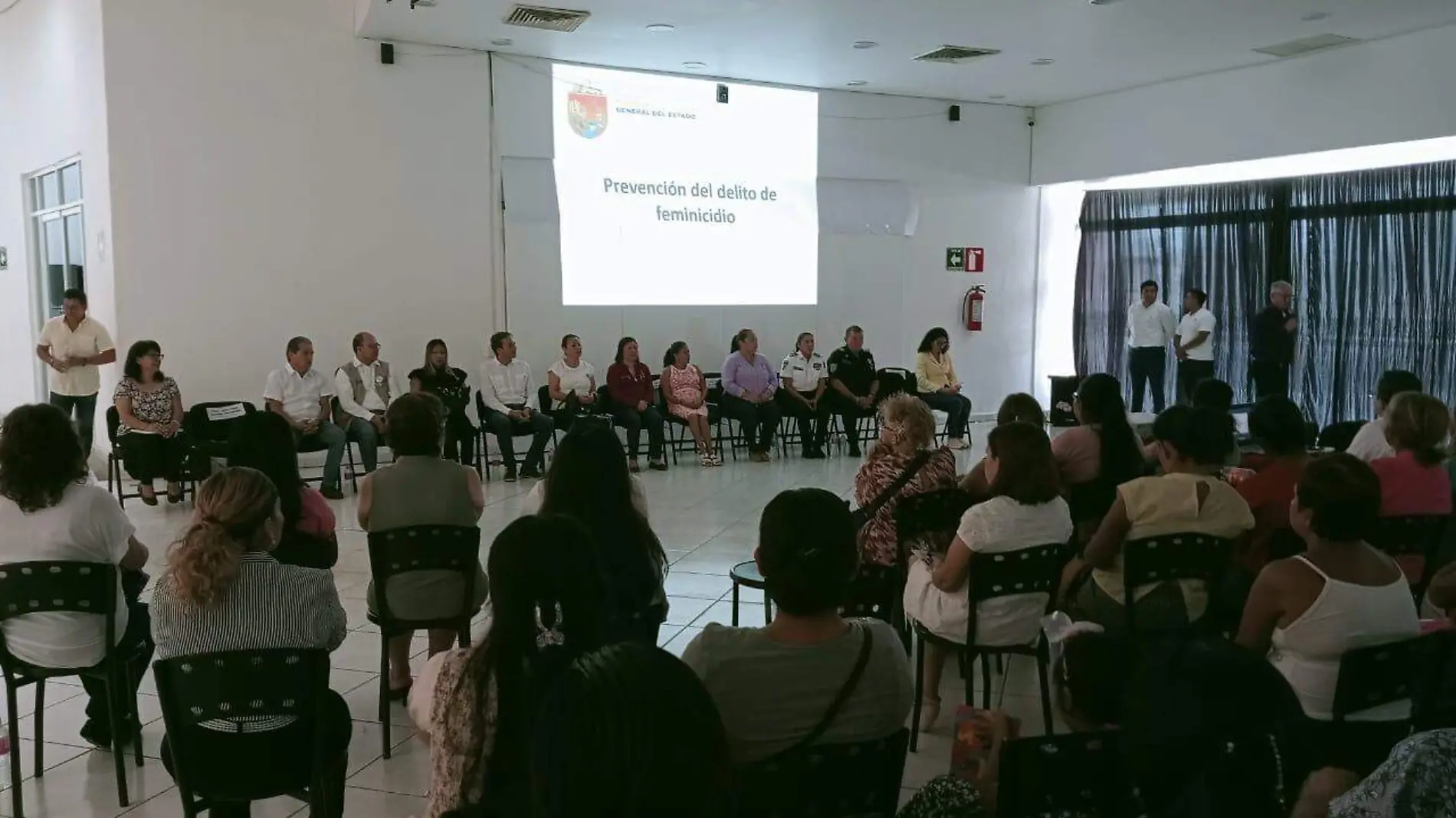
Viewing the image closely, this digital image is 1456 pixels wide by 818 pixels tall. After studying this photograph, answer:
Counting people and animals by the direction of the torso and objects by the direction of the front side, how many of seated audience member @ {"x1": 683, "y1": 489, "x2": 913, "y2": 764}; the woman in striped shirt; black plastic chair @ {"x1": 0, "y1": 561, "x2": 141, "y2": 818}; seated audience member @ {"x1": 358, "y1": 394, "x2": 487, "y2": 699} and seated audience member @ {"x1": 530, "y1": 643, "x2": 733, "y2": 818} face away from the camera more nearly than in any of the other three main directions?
5

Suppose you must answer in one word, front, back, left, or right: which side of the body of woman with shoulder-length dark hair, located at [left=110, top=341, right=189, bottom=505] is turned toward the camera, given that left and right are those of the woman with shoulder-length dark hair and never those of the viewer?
front

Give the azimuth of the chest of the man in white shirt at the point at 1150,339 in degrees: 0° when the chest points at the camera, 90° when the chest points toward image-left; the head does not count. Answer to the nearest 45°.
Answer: approximately 0°

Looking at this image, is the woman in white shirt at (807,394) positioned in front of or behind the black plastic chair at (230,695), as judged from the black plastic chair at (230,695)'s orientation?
in front

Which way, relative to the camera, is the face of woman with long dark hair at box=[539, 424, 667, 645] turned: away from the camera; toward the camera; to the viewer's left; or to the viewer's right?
away from the camera

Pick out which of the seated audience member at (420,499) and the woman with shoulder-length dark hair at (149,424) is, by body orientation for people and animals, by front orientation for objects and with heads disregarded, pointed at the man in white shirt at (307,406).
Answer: the seated audience member

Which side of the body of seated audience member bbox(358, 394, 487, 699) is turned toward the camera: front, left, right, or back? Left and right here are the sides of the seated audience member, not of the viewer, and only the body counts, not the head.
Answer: back

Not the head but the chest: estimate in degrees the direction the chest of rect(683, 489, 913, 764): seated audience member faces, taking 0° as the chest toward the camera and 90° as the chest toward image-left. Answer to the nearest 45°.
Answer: approximately 180°

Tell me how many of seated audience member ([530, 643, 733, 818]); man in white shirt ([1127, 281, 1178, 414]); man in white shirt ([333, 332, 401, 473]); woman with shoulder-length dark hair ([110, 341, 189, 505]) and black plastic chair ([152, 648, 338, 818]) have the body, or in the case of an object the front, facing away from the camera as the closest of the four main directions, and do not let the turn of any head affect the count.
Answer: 2

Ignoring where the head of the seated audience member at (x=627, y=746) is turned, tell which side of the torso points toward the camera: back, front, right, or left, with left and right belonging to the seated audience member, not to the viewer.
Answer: back

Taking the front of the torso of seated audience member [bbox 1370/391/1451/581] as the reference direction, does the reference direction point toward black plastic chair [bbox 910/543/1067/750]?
no

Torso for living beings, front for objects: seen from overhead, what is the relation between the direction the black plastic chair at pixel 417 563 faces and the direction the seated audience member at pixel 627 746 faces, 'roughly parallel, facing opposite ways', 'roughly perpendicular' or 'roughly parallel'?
roughly parallel

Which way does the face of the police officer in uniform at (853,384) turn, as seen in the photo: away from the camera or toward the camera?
toward the camera

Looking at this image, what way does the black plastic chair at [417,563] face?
away from the camera

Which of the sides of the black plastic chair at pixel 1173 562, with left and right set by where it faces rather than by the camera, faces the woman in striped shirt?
left

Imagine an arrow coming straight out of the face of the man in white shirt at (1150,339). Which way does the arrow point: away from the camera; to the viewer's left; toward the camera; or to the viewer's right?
toward the camera

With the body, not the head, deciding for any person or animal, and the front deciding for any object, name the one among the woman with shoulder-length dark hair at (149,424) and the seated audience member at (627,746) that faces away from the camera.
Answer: the seated audience member

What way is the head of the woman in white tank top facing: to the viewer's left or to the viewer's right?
to the viewer's left

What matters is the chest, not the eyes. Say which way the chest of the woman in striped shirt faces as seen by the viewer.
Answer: away from the camera

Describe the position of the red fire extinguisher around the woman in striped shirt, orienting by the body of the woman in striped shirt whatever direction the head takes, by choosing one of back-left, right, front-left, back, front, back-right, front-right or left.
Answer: front-right

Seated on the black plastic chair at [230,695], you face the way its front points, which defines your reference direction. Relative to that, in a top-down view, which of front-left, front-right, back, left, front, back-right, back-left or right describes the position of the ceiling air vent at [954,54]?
front-right

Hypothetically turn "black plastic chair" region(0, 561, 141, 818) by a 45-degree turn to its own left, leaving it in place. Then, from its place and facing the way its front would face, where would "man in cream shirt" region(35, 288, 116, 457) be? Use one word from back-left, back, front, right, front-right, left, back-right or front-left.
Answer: front-right
